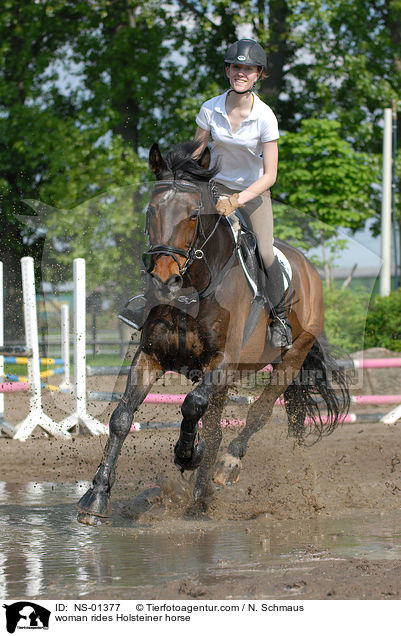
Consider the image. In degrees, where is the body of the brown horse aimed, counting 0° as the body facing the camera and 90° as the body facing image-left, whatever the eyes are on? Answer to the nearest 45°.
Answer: approximately 45°

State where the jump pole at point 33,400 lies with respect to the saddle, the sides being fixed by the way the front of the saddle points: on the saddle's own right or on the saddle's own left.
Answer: on the saddle's own right

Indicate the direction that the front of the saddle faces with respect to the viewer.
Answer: facing the viewer and to the left of the viewer
